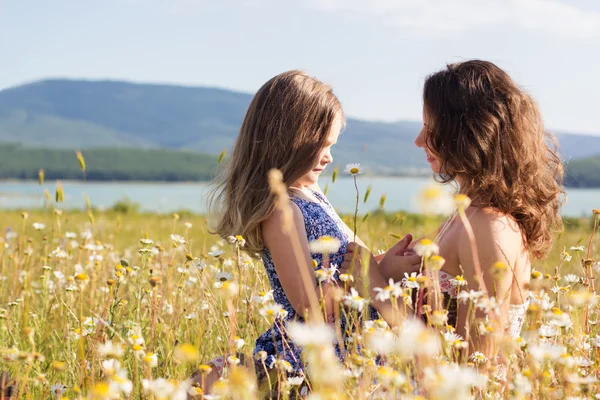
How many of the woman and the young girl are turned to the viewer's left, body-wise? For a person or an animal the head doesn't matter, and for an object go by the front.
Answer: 1

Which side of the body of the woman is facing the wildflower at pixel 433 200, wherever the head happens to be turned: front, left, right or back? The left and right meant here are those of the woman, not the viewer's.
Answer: left

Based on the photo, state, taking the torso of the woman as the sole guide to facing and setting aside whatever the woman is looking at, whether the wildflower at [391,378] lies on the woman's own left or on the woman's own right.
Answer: on the woman's own left

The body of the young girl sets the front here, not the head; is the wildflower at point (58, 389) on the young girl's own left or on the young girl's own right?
on the young girl's own right

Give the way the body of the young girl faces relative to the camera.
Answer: to the viewer's right

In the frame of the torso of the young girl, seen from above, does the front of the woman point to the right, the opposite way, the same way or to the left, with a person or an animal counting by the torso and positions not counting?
the opposite way

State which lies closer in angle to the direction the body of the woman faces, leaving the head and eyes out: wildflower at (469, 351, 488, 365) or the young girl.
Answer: the young girl

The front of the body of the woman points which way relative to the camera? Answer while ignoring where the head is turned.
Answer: to the viewer's left

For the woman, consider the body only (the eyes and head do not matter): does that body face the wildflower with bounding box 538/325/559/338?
no

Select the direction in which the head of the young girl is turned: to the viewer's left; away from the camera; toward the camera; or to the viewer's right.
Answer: to the viewer's right

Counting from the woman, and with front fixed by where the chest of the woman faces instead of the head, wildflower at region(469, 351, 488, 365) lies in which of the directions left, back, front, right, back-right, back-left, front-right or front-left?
left

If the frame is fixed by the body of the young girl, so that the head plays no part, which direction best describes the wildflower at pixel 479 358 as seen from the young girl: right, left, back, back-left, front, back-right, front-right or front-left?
front-right

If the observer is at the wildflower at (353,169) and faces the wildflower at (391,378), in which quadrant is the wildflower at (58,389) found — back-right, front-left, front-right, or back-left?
front-right

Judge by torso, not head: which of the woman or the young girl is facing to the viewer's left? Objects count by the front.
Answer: the woman

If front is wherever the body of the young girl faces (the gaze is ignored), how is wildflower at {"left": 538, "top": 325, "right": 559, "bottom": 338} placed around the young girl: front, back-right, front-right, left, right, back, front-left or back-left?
front-right
